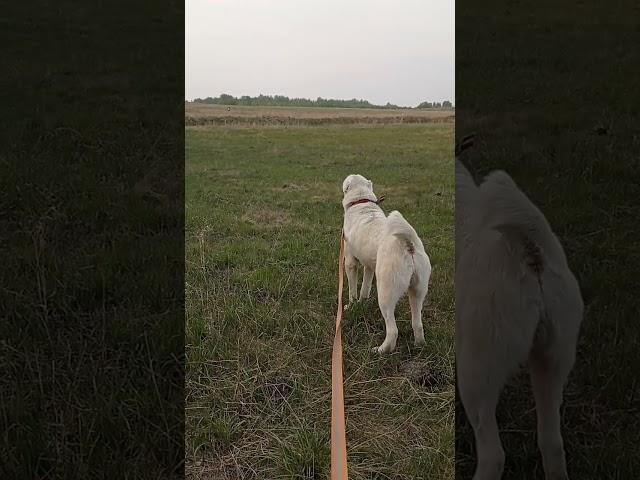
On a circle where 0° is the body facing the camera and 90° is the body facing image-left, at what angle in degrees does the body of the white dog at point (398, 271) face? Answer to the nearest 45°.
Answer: approximately 135°
